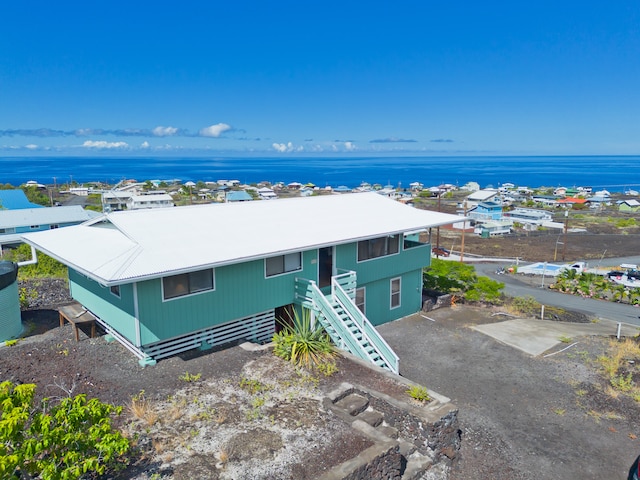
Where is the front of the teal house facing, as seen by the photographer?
facing the viewer and to the right of the viewer

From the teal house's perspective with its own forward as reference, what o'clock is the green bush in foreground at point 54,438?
The green bush in foreground is roughly at 2 o'clock from the teal house.

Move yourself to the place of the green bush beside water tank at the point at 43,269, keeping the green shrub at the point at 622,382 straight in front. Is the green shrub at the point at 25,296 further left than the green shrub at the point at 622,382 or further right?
right

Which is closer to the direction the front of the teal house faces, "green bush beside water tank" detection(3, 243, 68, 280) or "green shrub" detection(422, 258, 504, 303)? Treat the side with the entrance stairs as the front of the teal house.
the green shrub

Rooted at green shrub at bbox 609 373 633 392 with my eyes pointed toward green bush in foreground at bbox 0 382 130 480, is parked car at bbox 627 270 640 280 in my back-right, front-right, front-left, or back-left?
back-right

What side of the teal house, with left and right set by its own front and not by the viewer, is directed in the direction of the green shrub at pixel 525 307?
left

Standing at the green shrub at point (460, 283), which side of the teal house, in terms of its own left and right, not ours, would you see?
left

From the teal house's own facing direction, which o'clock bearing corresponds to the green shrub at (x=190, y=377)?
The green shrub is roughly at 2 o'clock from the teal house.

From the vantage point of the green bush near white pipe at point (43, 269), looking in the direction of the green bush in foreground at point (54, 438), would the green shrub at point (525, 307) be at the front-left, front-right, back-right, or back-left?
front-left

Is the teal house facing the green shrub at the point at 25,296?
no

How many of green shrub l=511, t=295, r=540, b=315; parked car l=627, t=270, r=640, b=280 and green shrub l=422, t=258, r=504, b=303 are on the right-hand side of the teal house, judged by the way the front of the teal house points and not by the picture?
0

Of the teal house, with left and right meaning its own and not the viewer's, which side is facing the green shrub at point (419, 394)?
front

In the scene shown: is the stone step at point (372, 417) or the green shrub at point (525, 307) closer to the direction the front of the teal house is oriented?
the stone step

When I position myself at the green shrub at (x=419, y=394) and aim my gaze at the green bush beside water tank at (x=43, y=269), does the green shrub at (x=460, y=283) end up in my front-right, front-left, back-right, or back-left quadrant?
front-right
